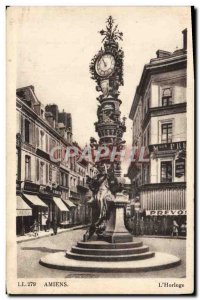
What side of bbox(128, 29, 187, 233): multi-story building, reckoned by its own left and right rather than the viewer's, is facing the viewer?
front

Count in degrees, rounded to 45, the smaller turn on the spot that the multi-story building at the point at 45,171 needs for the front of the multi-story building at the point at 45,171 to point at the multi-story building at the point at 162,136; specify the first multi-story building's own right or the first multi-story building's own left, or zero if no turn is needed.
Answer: approximately 45° to the first multi-story building's own left

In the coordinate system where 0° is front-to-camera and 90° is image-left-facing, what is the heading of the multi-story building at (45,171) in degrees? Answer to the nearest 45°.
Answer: approximately 315°

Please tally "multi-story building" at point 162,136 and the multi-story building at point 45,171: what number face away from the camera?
0

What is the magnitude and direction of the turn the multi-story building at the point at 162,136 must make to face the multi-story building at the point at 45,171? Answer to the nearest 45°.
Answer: approximately 90° to its right
